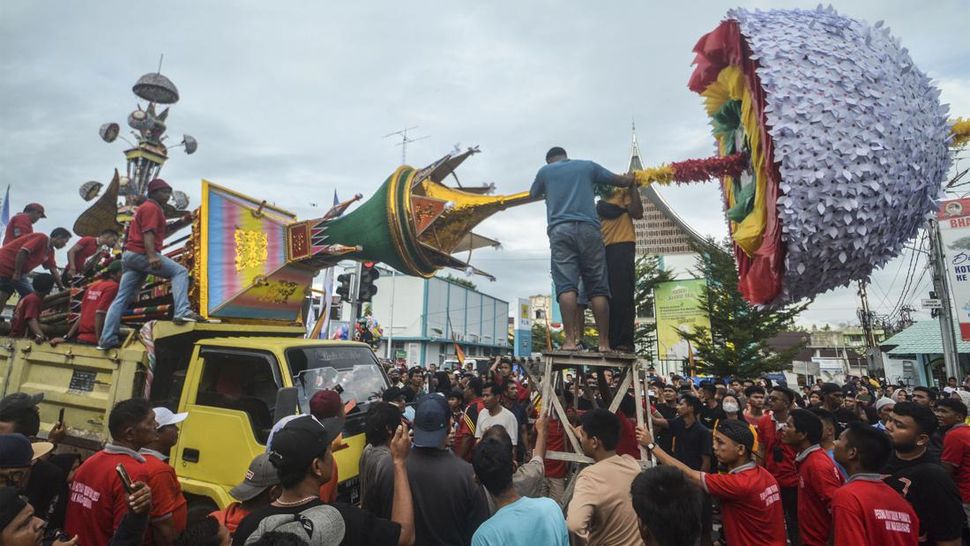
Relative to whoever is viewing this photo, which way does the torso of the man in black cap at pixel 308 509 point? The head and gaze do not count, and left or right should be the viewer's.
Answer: facing away from the viewer and to the right of the viewer

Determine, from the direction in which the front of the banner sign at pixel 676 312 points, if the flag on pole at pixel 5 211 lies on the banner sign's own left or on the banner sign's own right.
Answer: on the banner sign's own right

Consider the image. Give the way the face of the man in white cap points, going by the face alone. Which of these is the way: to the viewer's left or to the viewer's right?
to the viewer's right

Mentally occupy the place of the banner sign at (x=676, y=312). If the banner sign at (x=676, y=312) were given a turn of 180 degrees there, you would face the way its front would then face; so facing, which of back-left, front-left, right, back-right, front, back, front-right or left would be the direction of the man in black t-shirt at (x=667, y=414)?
back

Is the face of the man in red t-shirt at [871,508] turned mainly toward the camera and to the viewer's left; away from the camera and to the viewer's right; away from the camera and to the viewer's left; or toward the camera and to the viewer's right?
away from the camera and to the viewer's left

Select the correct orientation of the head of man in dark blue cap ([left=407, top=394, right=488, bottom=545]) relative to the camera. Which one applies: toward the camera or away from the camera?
away from the camera

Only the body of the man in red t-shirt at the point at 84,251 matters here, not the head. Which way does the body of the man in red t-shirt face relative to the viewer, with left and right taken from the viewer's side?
facing to the right of the viewer

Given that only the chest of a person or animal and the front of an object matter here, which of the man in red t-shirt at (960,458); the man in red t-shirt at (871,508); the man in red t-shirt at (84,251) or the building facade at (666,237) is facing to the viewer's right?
the man in red t-shirt at (84,251)

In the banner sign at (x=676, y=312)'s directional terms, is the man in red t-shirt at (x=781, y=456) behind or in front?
in front

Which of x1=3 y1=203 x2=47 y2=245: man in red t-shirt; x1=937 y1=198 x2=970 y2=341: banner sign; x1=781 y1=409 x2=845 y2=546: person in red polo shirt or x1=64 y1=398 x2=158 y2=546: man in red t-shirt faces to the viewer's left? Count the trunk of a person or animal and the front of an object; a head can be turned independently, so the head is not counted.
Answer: x1=781 y1=409 x2=845 y2=546: person in red polo shirt

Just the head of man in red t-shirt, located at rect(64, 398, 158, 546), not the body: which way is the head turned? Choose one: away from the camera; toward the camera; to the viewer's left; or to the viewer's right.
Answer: to the viewer's right

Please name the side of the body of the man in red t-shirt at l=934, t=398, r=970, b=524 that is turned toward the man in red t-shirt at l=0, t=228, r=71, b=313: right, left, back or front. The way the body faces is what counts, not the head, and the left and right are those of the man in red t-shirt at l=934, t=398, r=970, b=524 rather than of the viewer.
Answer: front

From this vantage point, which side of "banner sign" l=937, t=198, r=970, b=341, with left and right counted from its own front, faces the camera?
front

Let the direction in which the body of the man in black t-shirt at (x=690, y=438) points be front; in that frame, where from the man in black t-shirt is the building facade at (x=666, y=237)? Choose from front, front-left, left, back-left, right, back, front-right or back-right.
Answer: back-right
